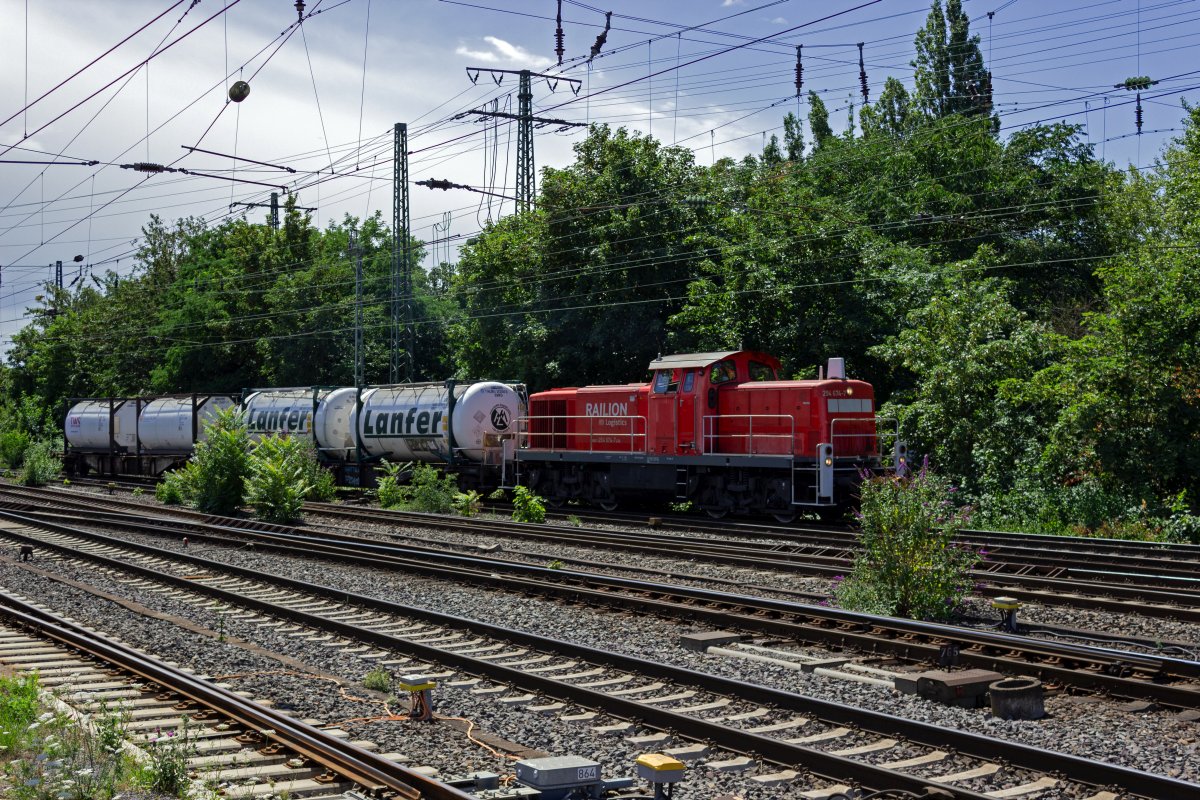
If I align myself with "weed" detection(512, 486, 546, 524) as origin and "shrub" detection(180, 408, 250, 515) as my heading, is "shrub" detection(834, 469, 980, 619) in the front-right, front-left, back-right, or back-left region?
back-left

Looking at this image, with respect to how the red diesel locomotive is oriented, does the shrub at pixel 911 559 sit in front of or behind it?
in front

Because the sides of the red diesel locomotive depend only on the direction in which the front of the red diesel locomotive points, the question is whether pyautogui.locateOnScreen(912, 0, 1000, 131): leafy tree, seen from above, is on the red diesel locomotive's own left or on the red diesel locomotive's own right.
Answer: on the red diesel locomotive's own left

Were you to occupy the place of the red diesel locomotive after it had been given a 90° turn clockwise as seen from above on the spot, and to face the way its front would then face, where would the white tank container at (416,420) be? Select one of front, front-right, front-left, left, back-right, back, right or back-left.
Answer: right

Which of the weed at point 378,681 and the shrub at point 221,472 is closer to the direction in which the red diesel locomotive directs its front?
the weed

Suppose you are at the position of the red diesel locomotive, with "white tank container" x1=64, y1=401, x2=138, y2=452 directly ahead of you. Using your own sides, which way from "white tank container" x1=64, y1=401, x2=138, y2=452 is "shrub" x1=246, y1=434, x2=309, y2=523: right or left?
left

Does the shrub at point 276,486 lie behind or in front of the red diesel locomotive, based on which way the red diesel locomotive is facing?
behind

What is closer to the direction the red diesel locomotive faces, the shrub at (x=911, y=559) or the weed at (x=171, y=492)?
the shrub

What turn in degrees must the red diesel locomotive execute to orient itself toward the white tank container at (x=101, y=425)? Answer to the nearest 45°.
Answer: approximately 180°

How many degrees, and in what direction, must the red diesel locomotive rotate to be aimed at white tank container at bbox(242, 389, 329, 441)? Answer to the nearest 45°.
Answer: approximately 180°

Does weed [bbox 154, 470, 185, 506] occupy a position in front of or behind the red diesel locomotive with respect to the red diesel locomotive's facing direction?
behind
